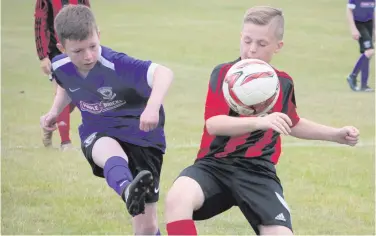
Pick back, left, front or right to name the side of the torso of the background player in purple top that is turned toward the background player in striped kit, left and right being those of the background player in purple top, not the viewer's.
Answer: right

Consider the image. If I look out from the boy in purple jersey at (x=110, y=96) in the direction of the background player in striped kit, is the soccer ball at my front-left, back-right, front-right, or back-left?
back-right

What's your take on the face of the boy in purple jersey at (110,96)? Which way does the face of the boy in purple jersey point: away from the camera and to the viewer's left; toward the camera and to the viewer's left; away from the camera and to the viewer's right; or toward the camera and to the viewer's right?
toward the camera and to the viewer's right

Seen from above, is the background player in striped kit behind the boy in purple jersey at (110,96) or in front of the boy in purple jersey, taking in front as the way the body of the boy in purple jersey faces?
behind

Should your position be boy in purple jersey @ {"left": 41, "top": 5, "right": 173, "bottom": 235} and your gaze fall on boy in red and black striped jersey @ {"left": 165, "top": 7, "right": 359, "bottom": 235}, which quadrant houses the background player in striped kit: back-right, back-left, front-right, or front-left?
back-left

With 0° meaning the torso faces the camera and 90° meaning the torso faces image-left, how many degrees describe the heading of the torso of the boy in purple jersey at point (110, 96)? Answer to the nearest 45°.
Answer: approximately 0°

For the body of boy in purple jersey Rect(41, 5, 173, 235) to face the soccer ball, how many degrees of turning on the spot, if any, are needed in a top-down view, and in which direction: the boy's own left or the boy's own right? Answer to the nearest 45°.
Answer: approximately 45° to the boy's own left

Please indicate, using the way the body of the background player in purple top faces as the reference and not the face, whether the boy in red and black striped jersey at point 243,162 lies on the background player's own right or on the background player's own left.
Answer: on the background player's own right
